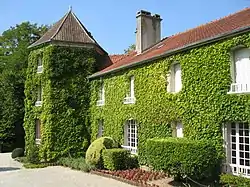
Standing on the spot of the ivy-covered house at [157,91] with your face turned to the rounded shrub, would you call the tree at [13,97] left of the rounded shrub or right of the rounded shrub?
right

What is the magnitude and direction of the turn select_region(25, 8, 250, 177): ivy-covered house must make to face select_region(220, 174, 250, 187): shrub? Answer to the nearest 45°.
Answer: approximately 90° to its left

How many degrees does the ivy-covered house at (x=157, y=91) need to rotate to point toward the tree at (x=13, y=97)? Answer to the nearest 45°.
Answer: approximately 90° to its right

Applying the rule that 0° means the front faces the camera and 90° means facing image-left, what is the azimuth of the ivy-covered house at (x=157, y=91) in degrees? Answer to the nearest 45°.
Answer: approximately 45°
